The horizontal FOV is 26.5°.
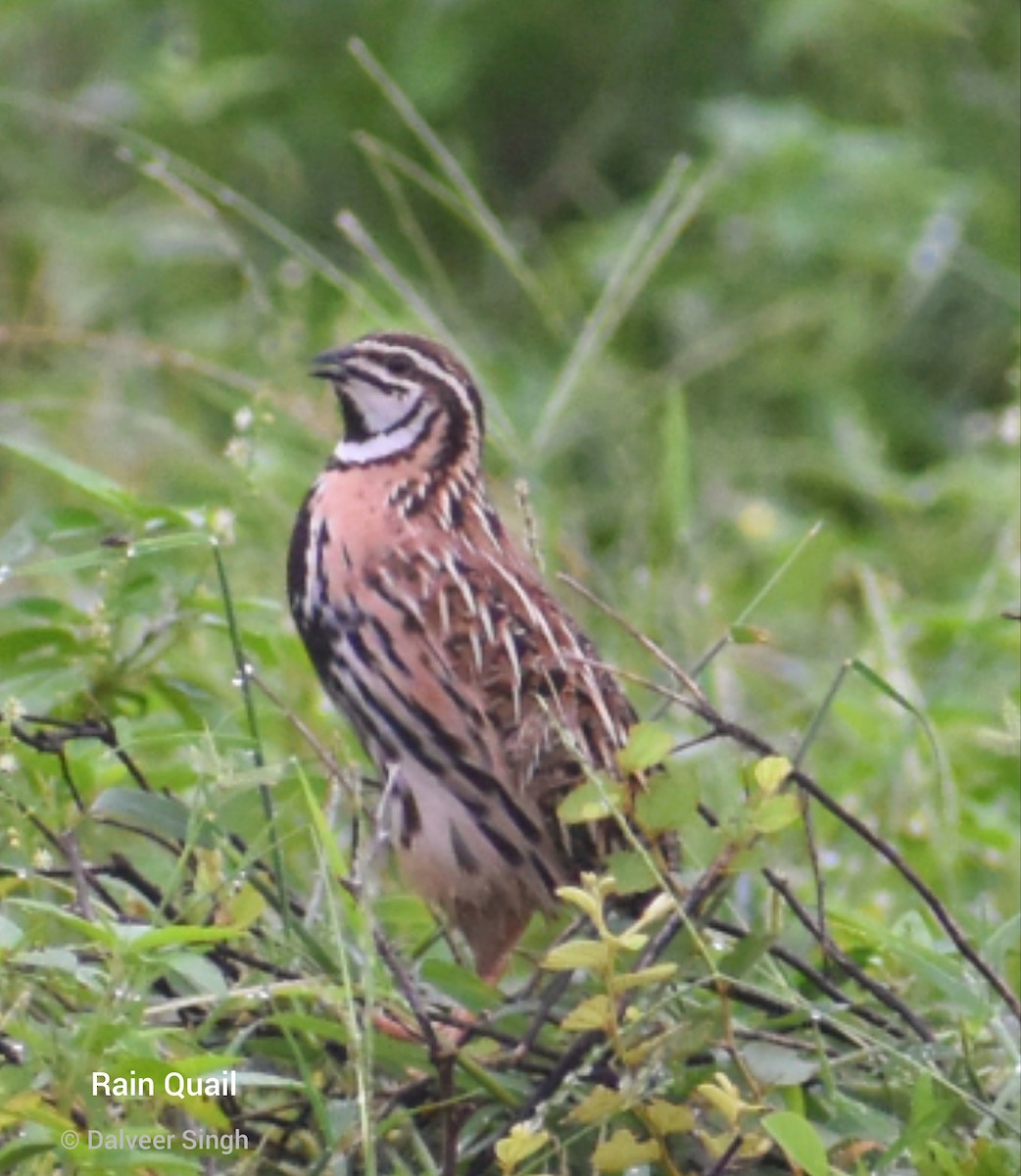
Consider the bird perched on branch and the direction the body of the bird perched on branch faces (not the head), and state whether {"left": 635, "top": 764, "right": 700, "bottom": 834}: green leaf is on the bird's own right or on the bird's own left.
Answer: on the bird's own left

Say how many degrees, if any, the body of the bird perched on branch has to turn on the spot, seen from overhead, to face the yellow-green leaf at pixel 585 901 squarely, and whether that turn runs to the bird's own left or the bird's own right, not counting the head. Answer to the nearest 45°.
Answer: approximately 90° to the bird's own left

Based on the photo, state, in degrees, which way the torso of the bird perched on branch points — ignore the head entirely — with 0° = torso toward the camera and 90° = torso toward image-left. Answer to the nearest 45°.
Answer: approximately 90°

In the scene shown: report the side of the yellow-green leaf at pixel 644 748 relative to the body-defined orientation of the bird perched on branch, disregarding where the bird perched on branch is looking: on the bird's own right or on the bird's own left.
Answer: on the bird's own left
